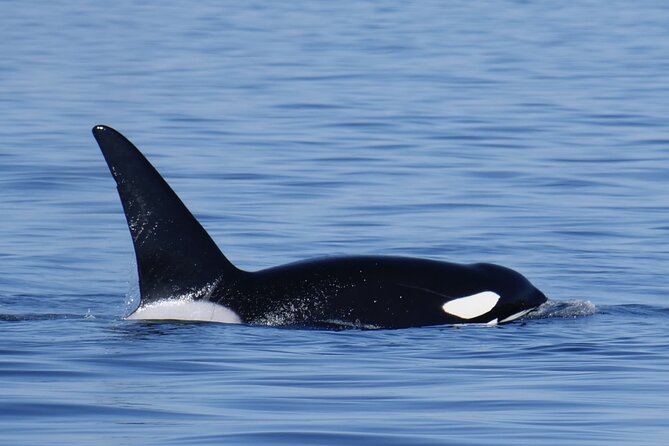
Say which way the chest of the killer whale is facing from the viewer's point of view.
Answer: to the viewer's right
